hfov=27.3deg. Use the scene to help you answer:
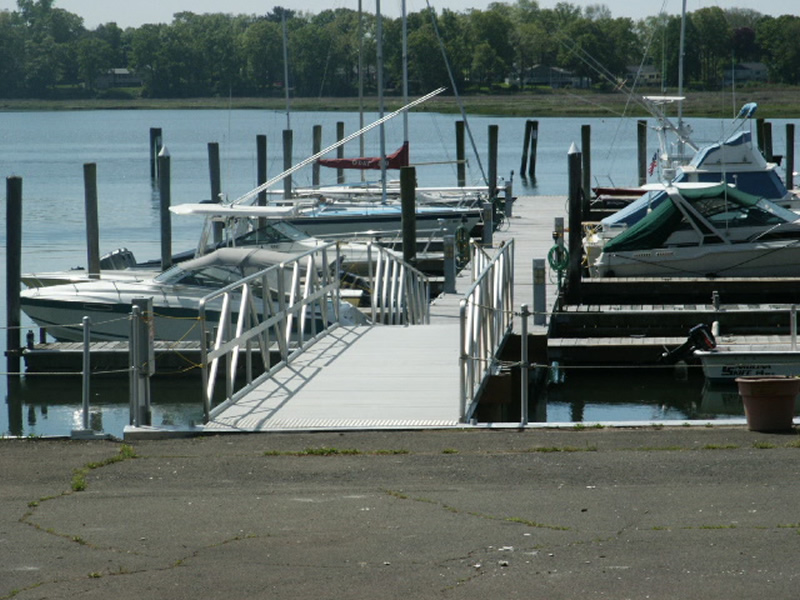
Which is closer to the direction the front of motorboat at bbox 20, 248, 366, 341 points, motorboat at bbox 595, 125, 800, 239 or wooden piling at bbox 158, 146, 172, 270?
the wooden piling

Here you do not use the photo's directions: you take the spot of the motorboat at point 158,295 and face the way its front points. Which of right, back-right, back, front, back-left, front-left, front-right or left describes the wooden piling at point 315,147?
right

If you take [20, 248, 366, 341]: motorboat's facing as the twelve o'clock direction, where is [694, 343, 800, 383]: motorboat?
[694, 343, 800, 383]: motorboat is roughly at 7 o'clock from [20, 248, 366, 341]: motorboat.

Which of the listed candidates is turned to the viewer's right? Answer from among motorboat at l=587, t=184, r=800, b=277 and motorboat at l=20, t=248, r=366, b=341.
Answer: motorboat at l=587, t=184, r=800, b=277

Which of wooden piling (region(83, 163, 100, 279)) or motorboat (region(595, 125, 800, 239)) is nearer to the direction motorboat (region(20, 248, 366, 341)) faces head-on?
the wooden piling

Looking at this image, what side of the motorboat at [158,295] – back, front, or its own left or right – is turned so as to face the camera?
left

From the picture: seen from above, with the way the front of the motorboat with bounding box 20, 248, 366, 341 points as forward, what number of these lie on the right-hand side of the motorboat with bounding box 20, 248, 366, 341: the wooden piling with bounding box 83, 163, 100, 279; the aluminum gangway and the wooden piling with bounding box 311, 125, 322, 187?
2

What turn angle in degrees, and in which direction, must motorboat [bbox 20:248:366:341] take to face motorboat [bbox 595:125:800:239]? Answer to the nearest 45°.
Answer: approximately 135° to its right

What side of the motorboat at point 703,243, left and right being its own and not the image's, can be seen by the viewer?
right
